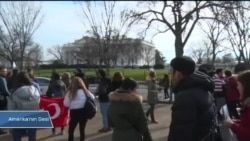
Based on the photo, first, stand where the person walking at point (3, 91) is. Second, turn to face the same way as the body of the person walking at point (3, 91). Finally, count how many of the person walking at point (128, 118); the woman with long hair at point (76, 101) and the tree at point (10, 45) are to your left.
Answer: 1

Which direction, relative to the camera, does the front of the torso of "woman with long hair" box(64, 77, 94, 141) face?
away from the camera

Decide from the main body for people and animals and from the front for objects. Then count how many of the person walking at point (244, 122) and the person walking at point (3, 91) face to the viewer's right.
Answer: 1

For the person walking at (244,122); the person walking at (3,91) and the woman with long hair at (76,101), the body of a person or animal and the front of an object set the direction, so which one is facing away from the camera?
the woman with long hair

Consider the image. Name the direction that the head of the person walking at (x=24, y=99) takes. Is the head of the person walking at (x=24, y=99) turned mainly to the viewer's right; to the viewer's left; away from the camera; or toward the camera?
away from the camera

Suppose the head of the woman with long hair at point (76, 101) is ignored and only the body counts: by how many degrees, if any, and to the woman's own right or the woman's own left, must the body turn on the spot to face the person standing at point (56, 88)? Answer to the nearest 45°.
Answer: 0° — they already face them

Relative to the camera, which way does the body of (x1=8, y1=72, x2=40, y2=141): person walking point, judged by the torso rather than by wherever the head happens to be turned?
away from the camera

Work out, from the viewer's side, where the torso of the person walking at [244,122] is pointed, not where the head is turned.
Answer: to the viewer's left
